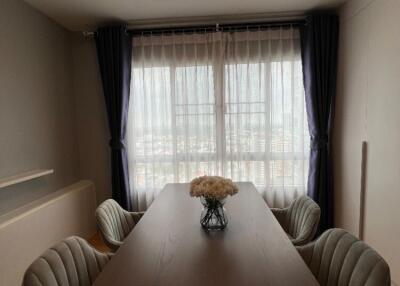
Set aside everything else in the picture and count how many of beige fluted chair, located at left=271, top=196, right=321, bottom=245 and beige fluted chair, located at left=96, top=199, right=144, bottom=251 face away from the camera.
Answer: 0

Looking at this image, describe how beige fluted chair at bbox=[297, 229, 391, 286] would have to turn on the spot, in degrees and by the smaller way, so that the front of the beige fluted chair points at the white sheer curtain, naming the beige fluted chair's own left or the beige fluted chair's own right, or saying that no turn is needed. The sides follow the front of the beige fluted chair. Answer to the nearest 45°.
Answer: approximately 90° to the beige fluted chair's own right

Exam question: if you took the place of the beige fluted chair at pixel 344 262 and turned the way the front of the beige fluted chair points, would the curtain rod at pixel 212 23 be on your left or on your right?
on your right

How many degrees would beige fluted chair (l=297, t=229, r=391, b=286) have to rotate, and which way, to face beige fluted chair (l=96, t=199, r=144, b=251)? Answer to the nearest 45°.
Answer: approximately 45° to its right

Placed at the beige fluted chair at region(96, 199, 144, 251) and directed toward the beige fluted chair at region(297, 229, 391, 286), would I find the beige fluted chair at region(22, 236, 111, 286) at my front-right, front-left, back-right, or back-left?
front-right

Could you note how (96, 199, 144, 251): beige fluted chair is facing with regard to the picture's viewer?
facing the viewer and to the right of the viewer

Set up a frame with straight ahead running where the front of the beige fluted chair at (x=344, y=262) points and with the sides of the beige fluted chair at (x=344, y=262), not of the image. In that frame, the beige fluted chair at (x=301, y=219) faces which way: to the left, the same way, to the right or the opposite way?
the same way

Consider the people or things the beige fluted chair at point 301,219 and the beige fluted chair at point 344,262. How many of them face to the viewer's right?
0

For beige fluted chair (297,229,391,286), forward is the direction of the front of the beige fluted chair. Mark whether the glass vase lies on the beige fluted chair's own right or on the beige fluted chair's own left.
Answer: on the beige fluted chair's own right

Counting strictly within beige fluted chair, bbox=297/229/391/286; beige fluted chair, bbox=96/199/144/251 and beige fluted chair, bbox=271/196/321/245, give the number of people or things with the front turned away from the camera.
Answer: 0

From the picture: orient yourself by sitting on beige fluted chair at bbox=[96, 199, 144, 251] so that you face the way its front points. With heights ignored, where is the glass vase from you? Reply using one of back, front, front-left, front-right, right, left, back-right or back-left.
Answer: front

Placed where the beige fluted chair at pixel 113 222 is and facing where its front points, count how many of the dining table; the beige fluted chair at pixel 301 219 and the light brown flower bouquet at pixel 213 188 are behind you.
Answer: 0

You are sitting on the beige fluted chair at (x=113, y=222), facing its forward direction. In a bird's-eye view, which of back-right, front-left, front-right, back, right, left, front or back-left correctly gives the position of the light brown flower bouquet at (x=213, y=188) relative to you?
front

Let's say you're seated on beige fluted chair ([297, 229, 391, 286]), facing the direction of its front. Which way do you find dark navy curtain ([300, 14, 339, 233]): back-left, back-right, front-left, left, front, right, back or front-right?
back-right

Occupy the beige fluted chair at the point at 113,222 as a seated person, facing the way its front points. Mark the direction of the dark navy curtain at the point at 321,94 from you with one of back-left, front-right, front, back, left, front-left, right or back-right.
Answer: front-left

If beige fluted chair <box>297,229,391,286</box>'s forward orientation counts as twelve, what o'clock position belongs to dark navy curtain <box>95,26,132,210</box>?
The dark navy curtain is roughly at 2 o'clock from the beige fluted chair.

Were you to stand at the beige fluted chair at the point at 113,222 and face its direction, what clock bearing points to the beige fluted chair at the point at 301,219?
the beige fluted chair at the point at 301,219 is roughly at 11 o'clock from the beige fluted chair at the point at 113,222.

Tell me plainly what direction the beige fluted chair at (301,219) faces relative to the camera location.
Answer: facing the viewer and to the left of the viewer

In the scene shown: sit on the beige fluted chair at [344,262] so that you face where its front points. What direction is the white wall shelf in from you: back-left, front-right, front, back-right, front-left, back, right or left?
front-right
